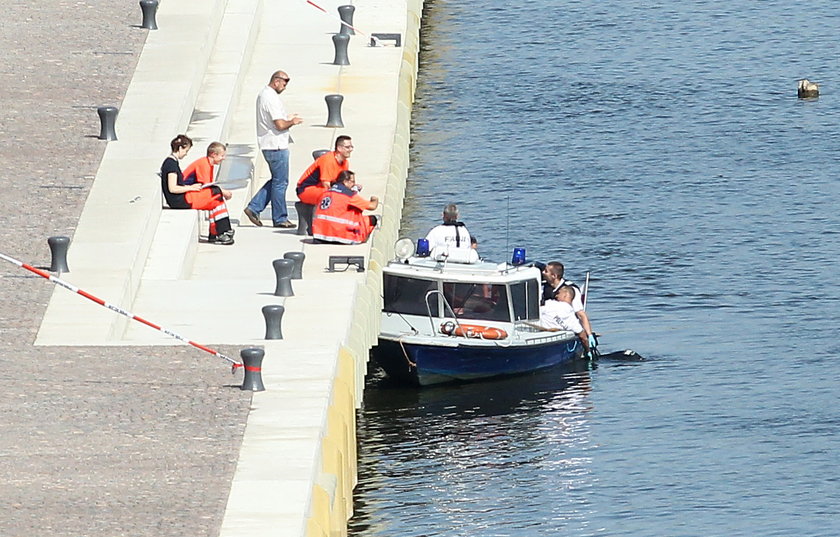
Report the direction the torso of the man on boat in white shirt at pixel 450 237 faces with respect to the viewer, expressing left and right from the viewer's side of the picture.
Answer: facing away from the viewer

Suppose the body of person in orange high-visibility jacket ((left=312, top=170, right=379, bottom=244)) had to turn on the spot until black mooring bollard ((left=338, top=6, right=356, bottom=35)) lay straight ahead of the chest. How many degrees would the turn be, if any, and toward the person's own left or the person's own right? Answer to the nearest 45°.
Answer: approximately 45° to the person's own left

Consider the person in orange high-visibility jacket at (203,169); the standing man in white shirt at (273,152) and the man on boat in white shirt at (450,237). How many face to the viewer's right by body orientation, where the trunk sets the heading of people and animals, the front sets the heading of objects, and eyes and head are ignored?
2

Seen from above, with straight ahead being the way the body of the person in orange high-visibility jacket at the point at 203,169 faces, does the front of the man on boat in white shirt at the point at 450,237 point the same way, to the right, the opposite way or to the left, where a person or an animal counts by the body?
to the left

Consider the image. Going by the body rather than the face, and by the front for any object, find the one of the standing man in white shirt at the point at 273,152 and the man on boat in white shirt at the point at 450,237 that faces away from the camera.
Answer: the man on boat in white shirt

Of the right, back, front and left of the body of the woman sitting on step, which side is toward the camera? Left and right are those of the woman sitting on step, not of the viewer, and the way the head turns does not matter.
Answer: right

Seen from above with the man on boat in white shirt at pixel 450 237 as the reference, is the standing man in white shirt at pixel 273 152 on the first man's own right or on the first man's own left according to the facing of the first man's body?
on the first man's own left

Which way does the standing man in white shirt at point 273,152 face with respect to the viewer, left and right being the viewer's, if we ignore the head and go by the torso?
facing to the right of the viewer

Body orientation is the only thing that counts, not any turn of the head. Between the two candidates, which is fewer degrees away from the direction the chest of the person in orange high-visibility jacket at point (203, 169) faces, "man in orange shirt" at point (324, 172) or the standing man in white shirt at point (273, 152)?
the man in orange shirt

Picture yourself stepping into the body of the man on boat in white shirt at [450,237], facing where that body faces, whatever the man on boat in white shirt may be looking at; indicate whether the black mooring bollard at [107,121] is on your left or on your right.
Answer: on your left

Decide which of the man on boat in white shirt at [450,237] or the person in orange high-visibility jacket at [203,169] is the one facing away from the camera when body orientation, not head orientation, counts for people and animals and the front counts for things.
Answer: the man on boat in white shirt

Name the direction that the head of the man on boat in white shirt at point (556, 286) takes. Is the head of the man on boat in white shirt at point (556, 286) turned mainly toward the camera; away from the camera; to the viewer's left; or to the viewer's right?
to the viewer's left
